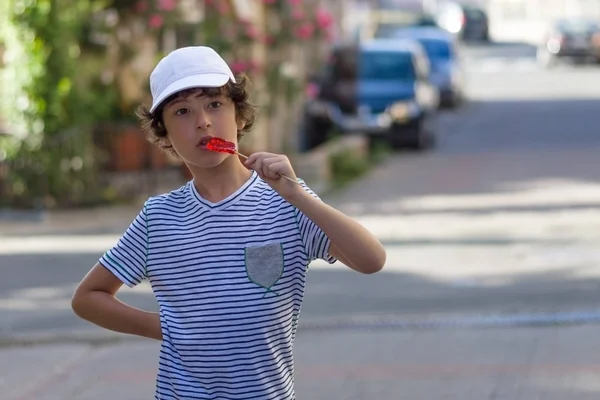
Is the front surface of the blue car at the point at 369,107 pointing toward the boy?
yes

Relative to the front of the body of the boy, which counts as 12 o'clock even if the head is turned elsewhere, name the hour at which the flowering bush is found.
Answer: The flowering bush is roughly at 6 o'clock from the boy.

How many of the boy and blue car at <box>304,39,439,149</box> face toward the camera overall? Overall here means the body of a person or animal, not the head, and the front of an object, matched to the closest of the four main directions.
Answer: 2

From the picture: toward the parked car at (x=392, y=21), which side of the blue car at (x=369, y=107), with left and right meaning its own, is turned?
back

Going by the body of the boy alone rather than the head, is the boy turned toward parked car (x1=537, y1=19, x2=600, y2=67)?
no

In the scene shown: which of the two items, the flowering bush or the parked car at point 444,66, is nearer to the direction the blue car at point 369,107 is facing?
the flowering bush

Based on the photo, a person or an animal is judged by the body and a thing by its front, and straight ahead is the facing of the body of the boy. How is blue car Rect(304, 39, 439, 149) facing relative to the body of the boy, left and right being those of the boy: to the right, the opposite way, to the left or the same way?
the same way

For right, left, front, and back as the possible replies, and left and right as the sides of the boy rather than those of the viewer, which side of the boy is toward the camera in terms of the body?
front

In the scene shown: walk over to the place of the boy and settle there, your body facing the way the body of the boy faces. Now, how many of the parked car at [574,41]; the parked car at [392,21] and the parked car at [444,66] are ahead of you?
0

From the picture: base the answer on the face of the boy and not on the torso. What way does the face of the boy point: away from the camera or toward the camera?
toward the camera

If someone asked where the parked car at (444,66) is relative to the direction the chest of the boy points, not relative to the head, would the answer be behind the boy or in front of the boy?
behind

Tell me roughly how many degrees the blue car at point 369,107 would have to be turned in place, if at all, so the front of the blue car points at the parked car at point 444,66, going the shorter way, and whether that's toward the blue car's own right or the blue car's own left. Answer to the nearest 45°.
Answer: approximately 180°

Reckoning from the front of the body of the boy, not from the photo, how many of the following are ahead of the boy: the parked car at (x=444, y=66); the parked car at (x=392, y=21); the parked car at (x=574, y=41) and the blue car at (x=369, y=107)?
0

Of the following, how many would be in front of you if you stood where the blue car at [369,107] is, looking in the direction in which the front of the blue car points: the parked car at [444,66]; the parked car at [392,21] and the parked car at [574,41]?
0

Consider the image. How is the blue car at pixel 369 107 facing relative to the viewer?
toward the camera

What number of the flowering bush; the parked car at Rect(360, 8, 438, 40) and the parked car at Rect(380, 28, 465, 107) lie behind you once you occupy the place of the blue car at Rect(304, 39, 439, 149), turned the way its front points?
2
